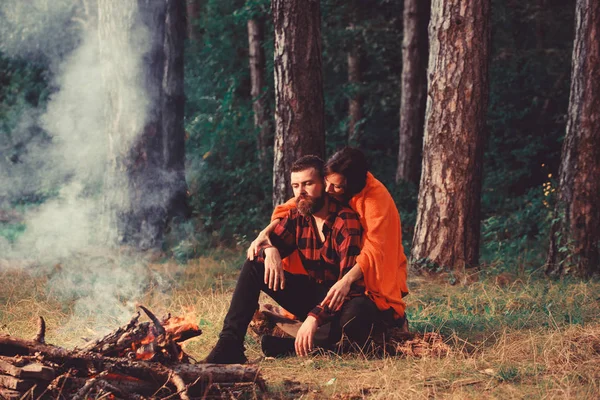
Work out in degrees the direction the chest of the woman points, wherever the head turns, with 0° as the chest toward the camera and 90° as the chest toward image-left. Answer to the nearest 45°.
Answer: approximately 45°

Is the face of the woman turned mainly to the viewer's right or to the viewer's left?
to the viewer's left

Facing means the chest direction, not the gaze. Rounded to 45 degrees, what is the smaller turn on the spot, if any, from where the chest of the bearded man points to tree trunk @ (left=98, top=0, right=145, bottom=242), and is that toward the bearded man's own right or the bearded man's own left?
approximately 90° to the bearded man's own right

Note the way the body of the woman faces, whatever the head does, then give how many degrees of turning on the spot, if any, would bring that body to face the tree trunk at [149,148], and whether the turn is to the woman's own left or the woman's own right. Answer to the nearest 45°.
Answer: approximately 90° to the woman's own right

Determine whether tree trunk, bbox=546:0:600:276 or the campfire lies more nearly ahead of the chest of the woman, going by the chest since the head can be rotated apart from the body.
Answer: the campfire

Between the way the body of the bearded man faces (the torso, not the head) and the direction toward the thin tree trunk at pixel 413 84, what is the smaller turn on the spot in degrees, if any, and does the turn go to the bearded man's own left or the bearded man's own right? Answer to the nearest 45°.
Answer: approximately 135° to the bearded man's own right

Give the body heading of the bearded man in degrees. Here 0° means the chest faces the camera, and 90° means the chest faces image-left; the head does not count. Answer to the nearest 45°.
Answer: approximately 45°

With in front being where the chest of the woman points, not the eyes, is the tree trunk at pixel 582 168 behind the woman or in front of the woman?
behind

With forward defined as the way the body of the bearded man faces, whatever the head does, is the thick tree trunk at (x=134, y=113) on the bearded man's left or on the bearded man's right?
on the bearded man's right

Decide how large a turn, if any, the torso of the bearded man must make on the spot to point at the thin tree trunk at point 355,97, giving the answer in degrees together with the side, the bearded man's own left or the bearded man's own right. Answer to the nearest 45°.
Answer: approximately 135° to the bearded man's own right
